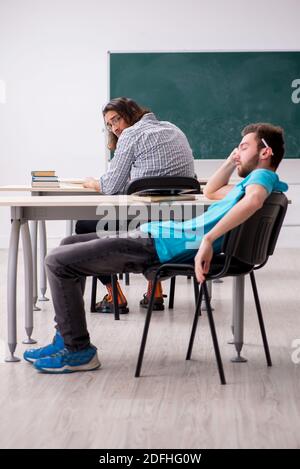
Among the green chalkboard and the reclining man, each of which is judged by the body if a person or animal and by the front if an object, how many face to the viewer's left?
1

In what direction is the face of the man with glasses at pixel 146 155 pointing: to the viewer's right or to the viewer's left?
to the viewer's left

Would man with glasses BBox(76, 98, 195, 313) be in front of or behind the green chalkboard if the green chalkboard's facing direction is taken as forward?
in front

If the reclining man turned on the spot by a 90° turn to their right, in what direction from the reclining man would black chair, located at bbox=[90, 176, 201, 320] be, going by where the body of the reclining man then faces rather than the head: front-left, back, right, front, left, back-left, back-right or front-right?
front

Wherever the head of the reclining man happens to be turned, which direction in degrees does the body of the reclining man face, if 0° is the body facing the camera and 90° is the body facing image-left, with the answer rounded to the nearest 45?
approximately 90°

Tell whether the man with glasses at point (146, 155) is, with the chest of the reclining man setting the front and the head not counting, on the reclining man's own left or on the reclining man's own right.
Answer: on the reclining man's own right

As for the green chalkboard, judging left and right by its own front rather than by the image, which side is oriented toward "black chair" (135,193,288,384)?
front

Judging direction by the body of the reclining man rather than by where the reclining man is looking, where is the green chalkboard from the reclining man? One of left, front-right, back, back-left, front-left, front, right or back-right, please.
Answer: right

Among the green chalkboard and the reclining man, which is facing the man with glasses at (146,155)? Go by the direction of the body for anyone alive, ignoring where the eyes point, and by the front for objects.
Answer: the green chalkboard

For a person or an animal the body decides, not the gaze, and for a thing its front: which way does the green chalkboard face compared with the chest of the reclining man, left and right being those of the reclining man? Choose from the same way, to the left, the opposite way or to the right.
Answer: to the left

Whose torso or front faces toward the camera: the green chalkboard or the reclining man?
the green chalkboard

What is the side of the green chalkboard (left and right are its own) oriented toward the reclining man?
front

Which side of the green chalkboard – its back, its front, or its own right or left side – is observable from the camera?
front
